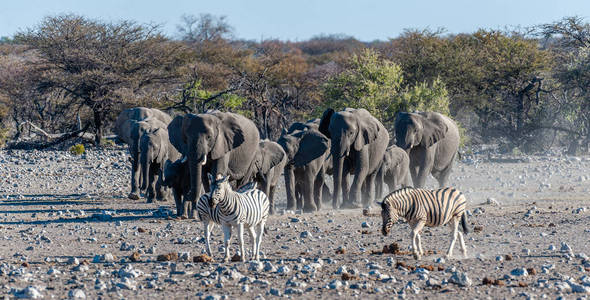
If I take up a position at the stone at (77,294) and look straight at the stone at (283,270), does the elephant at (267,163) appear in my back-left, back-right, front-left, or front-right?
front-left

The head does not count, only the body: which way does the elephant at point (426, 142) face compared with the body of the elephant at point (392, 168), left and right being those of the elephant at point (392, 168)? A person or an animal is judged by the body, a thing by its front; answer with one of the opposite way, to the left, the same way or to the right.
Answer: the same way

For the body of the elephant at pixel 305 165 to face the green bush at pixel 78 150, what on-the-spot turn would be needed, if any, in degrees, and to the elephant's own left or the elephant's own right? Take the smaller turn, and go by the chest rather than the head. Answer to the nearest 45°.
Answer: approximately 90° to the elephant's own right

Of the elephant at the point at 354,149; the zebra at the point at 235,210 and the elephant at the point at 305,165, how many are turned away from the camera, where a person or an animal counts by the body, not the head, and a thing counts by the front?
0

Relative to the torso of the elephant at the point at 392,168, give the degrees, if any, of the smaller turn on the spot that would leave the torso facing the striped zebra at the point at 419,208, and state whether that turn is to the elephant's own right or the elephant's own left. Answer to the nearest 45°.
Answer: approximately 45° to the elephant's own left

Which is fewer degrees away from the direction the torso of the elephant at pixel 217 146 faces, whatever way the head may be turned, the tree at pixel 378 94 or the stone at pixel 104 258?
the stone

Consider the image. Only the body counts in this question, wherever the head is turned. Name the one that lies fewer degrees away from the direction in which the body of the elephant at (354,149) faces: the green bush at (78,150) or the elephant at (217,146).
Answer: the elephant

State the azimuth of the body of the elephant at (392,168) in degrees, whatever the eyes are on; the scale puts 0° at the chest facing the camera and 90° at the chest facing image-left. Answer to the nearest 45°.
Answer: approximately 45°

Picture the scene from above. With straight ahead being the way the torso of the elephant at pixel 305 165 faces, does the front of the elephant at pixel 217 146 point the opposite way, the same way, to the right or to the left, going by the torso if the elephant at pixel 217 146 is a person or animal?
the same way

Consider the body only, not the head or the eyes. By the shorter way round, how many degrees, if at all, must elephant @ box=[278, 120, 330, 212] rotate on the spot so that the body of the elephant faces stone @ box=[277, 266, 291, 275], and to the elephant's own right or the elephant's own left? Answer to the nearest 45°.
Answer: approximately 45° to the elephant's own left

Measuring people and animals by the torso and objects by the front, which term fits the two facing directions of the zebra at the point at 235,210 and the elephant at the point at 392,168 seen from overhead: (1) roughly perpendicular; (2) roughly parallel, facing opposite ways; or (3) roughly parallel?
roughly parallel

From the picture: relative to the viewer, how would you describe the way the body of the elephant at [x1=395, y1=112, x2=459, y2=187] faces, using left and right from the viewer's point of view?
facing the viewer and to the left of the viewer

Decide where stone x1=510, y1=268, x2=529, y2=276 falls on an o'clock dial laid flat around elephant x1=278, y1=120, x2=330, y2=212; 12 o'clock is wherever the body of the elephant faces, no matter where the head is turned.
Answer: The stone is roughly at 10 o'clock from the elephant.

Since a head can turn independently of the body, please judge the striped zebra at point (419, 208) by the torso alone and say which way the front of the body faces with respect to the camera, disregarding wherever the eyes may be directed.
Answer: to the viewer's left

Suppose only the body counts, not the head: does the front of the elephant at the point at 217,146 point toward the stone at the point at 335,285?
no

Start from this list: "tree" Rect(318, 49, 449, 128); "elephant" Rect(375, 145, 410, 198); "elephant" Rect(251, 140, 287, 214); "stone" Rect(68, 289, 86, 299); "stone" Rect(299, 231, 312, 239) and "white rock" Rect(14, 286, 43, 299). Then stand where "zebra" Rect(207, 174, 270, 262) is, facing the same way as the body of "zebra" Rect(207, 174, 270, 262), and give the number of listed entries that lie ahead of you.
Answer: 2
